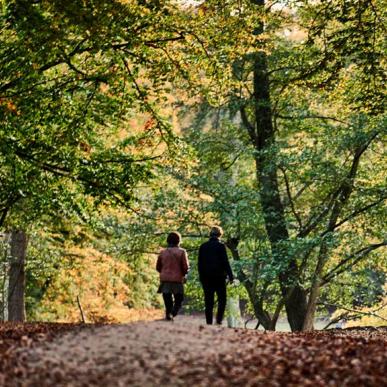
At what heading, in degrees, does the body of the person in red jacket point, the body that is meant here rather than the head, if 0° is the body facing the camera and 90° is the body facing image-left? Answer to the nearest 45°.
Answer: approximately 180°

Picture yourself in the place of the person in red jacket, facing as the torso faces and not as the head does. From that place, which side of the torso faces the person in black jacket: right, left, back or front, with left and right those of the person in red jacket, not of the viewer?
right

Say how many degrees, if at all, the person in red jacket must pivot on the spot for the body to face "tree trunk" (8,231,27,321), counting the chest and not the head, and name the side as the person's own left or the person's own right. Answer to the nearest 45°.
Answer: approximately 45° to the person's own left

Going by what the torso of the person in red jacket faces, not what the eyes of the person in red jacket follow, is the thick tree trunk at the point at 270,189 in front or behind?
in front

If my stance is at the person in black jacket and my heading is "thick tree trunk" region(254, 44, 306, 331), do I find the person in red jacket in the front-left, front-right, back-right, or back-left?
back-left

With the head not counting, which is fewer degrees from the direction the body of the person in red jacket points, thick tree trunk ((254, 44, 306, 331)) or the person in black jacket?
the thick tree trunk
